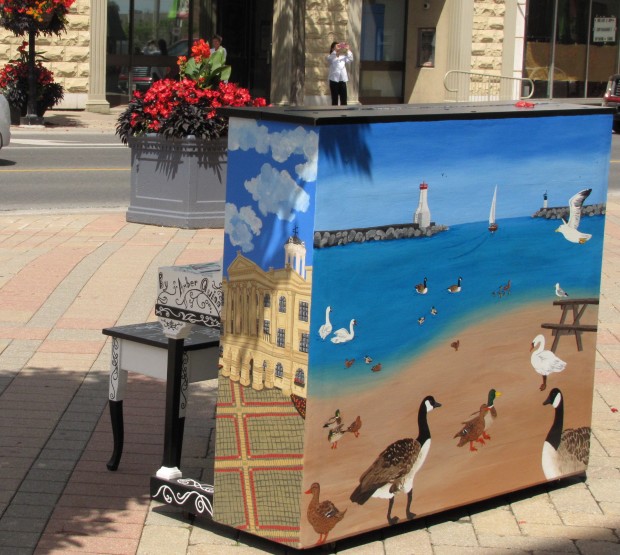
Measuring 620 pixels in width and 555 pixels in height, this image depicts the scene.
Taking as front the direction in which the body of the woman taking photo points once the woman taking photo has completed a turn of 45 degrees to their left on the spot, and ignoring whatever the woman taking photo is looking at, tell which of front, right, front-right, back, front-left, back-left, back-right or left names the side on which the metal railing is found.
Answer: left

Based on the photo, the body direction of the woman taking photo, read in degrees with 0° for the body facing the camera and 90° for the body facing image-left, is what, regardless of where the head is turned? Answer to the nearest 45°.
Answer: approximately 0°

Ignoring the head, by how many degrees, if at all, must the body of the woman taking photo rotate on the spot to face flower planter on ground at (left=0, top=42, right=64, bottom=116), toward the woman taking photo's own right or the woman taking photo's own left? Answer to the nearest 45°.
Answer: approximately 45° to the woman taking photo's own right

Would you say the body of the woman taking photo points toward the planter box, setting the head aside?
yes

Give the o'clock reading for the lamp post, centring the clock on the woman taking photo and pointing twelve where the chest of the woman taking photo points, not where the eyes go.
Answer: The lamp post is roughly at 2 o'clock from the woman taking photo.

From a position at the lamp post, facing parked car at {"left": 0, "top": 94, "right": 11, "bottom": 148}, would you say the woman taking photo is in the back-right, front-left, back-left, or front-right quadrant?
back-left

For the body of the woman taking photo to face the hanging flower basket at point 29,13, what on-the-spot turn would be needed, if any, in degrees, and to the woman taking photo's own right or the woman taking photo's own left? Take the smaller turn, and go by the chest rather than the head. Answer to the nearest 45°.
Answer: approximately 45° to the woman taking photo's own right

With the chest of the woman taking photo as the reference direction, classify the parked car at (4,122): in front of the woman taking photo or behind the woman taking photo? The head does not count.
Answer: in front
